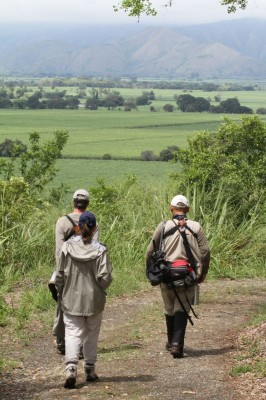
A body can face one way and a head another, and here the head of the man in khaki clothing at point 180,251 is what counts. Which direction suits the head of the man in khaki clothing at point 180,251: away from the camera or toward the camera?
away from the camera

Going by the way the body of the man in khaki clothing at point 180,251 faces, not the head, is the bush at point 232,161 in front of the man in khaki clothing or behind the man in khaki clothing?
in front

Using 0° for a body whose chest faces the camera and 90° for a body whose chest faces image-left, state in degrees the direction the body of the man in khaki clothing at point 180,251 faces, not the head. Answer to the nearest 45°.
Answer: approximately 180°
